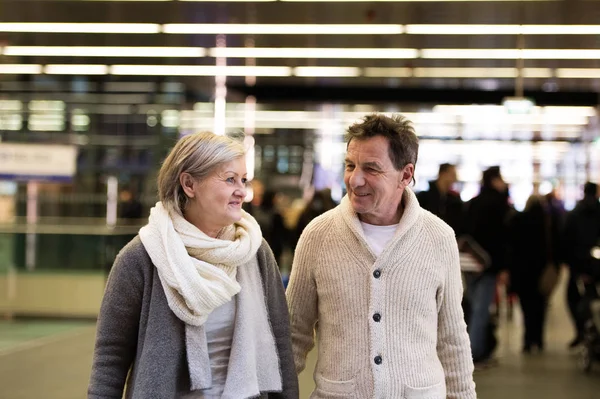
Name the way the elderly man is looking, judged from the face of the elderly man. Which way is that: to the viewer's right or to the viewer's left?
to the viewer's left

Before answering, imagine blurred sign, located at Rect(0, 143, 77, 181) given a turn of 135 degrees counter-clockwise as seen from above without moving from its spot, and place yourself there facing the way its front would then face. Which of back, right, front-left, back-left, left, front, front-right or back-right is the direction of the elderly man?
back-right

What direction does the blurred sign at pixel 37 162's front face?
toward the camera

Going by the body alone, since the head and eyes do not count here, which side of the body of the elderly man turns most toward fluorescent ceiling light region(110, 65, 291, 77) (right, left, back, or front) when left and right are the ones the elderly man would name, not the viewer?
back

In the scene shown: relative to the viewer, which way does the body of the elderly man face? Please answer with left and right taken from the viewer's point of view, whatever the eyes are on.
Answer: facing the viewer

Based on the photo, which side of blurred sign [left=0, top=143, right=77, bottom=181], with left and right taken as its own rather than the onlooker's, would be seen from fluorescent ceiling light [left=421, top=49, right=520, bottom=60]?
left

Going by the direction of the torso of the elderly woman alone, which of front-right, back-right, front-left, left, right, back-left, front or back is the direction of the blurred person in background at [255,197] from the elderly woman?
back-left

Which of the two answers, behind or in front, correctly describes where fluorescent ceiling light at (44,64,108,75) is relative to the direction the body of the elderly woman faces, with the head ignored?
behind

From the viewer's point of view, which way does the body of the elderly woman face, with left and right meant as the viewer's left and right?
facing the viewer and to the right of the viewer

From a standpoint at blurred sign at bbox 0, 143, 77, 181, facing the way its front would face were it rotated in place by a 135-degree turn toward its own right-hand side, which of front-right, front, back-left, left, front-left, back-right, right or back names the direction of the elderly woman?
back-left

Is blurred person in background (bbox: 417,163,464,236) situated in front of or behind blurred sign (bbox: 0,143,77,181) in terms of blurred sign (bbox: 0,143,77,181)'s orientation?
in front

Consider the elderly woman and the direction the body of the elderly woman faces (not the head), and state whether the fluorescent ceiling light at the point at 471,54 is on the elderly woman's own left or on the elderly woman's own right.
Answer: on the elderly woman's own left

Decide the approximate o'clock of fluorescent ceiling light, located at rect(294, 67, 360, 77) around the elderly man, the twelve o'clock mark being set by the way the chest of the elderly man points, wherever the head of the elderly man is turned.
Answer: The fluorescent ceiling light is roughly at 6 o'clock from the elderly man.

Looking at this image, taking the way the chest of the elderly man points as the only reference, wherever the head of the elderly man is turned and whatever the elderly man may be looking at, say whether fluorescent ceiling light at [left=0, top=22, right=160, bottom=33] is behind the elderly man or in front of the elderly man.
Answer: behind
